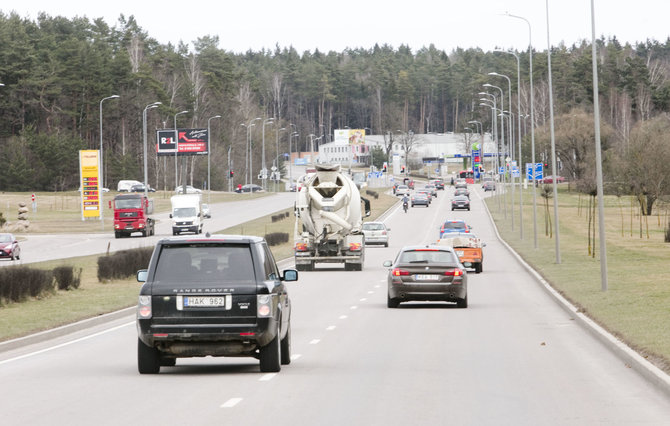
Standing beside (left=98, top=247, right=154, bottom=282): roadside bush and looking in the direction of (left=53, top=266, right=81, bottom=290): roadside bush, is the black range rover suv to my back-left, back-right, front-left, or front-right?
front-left

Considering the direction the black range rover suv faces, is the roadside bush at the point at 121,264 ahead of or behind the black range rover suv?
ahead

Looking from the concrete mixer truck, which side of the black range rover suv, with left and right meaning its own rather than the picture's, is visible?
front

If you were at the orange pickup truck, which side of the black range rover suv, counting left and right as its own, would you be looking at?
front

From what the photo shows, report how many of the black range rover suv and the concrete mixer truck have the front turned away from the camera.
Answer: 2

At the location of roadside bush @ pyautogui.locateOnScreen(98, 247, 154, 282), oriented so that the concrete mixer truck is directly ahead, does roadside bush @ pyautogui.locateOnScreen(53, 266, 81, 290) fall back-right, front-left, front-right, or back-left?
back-right

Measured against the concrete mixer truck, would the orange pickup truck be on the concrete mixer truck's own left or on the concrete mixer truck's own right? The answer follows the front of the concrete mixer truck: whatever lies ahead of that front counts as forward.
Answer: on the concrete mixer truck's own right

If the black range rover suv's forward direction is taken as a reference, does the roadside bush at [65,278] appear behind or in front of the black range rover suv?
in front

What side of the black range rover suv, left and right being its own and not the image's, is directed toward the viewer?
back

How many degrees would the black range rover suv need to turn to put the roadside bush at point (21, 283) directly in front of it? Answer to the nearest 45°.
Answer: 0° — it already faces it

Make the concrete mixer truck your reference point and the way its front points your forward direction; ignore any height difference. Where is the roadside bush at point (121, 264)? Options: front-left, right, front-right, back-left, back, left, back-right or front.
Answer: back-left

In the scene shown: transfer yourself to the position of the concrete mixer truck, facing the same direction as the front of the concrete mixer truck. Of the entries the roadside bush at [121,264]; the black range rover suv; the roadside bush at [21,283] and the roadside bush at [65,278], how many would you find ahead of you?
0

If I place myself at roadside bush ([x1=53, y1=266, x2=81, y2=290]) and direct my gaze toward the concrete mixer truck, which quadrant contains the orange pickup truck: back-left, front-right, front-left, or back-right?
front-right

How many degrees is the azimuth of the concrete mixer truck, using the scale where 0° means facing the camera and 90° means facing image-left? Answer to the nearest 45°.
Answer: approximately 180°

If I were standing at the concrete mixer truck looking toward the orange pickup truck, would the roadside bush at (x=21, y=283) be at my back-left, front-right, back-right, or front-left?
back-right

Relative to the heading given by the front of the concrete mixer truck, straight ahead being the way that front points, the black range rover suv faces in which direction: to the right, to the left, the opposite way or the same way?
the same way
